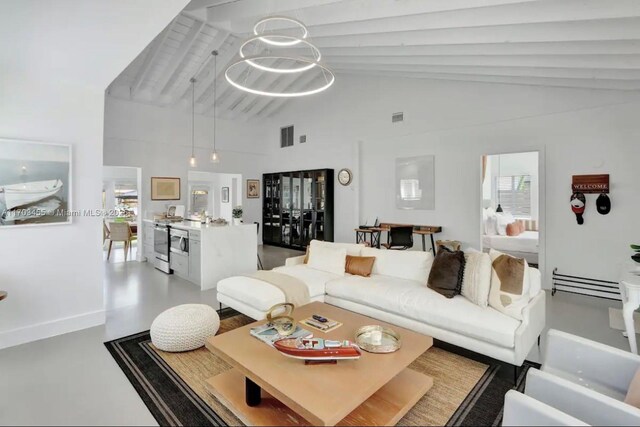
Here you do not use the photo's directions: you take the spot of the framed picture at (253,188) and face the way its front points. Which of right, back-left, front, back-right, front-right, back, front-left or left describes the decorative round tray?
front

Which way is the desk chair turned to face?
away from the camera

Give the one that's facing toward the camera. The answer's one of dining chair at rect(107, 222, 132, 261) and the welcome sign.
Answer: the welcome sign

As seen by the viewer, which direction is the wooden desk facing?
toward the camera

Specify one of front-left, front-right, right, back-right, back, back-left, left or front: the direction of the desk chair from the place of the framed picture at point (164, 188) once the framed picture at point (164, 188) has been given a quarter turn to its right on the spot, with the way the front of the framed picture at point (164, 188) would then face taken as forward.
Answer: back-left

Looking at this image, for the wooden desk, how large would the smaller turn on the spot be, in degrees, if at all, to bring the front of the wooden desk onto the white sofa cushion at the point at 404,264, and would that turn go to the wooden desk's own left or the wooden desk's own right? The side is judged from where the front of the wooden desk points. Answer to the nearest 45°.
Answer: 0° — it already faces it

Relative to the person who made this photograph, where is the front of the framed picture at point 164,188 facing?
facing the viewer

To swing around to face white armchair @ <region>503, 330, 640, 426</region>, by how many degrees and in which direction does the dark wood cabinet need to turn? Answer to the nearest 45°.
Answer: approximately 45° to its left

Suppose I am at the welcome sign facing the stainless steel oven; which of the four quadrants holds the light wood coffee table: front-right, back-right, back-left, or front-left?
front-left

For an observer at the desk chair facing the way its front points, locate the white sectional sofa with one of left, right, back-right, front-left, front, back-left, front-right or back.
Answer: back

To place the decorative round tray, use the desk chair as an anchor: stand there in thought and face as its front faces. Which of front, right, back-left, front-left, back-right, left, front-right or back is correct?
back

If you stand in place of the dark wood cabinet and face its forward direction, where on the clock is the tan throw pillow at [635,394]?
The tan throw pillow is roughly at 10 o'clock from the dark wood cabinet.

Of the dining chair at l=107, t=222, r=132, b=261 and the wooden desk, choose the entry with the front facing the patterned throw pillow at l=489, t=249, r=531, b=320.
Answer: the wooden desk
